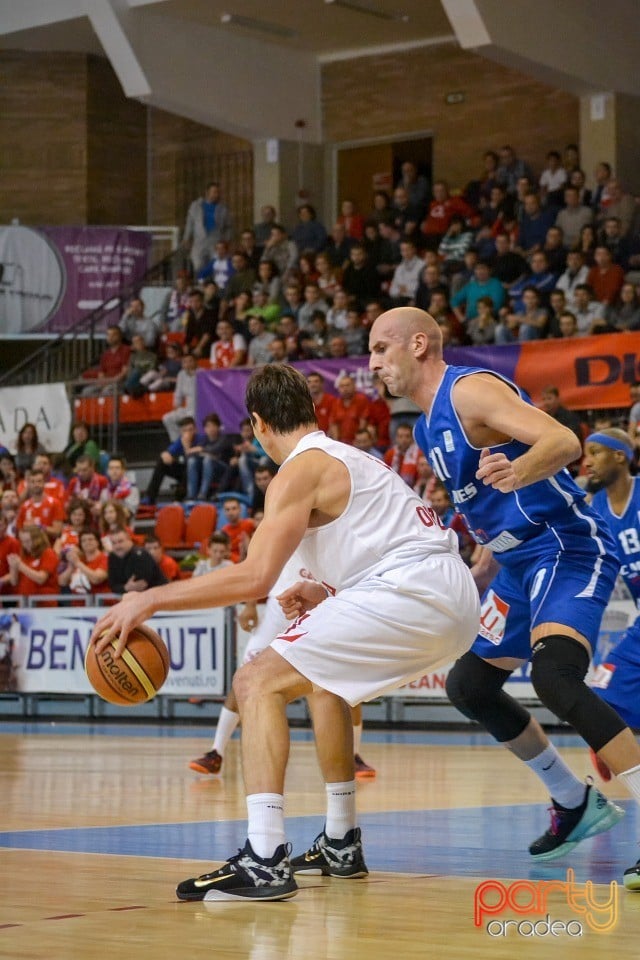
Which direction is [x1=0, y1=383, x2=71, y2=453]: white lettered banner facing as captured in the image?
toward the camera

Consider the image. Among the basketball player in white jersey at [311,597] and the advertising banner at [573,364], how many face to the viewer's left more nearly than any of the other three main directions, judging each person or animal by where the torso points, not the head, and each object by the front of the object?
1

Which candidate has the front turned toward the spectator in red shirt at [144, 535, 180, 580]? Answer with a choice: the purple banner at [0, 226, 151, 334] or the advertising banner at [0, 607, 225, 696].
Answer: the purple banner

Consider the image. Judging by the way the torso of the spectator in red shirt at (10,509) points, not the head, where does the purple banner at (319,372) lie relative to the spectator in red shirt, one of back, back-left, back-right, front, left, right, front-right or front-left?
left

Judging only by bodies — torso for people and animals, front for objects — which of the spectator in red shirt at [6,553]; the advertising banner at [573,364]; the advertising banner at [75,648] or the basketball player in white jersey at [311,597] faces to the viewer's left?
the basketball player in white jersey

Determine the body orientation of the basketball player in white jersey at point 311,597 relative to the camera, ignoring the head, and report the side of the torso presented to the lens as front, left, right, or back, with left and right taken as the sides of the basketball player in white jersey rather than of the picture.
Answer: left

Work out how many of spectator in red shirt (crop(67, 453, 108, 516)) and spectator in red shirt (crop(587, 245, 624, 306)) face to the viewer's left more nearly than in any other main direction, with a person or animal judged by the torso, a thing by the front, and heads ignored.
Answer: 0

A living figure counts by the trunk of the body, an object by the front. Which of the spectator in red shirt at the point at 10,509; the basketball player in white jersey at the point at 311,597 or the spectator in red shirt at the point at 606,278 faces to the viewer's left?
the basketball player in white jersey

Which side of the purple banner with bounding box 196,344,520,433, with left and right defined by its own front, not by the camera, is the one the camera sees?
front

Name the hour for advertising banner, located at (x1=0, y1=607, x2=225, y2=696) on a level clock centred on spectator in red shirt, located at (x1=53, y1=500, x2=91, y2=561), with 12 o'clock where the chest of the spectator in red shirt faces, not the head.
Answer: The advertising banner is roughly at 12 o'clock from the spectator in red shirt.

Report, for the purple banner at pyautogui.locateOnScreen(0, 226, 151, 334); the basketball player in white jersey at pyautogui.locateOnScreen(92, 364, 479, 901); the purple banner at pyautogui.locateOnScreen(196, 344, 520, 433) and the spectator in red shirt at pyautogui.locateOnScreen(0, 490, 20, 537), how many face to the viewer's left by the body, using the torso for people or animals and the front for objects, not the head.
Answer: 1

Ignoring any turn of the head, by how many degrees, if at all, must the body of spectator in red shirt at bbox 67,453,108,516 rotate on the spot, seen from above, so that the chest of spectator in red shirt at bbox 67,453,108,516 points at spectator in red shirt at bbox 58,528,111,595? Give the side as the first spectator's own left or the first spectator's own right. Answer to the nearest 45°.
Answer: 0° — they already face them

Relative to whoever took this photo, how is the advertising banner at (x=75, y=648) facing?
facing the viewer

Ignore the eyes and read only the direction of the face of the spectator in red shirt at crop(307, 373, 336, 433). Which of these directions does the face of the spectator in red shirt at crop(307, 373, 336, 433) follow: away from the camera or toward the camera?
toward the camera
